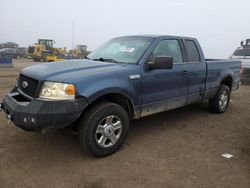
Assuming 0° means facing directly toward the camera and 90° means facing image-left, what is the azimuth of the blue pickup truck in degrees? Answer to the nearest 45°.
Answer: approximately 45°
